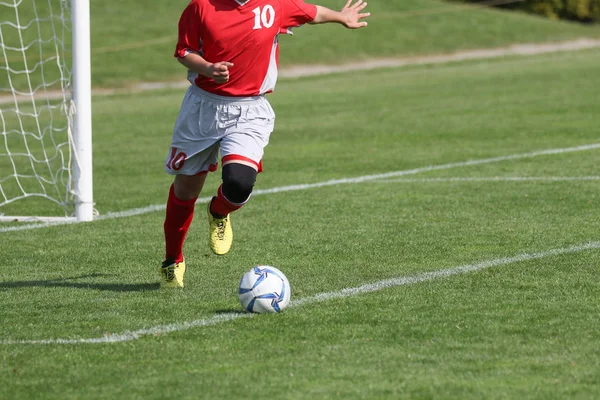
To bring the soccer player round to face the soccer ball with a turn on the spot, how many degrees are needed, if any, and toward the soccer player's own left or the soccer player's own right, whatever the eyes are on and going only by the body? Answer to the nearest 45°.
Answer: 0° — they already face it

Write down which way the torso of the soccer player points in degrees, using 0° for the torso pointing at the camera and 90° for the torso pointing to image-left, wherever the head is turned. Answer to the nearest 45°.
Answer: approximately 0°
